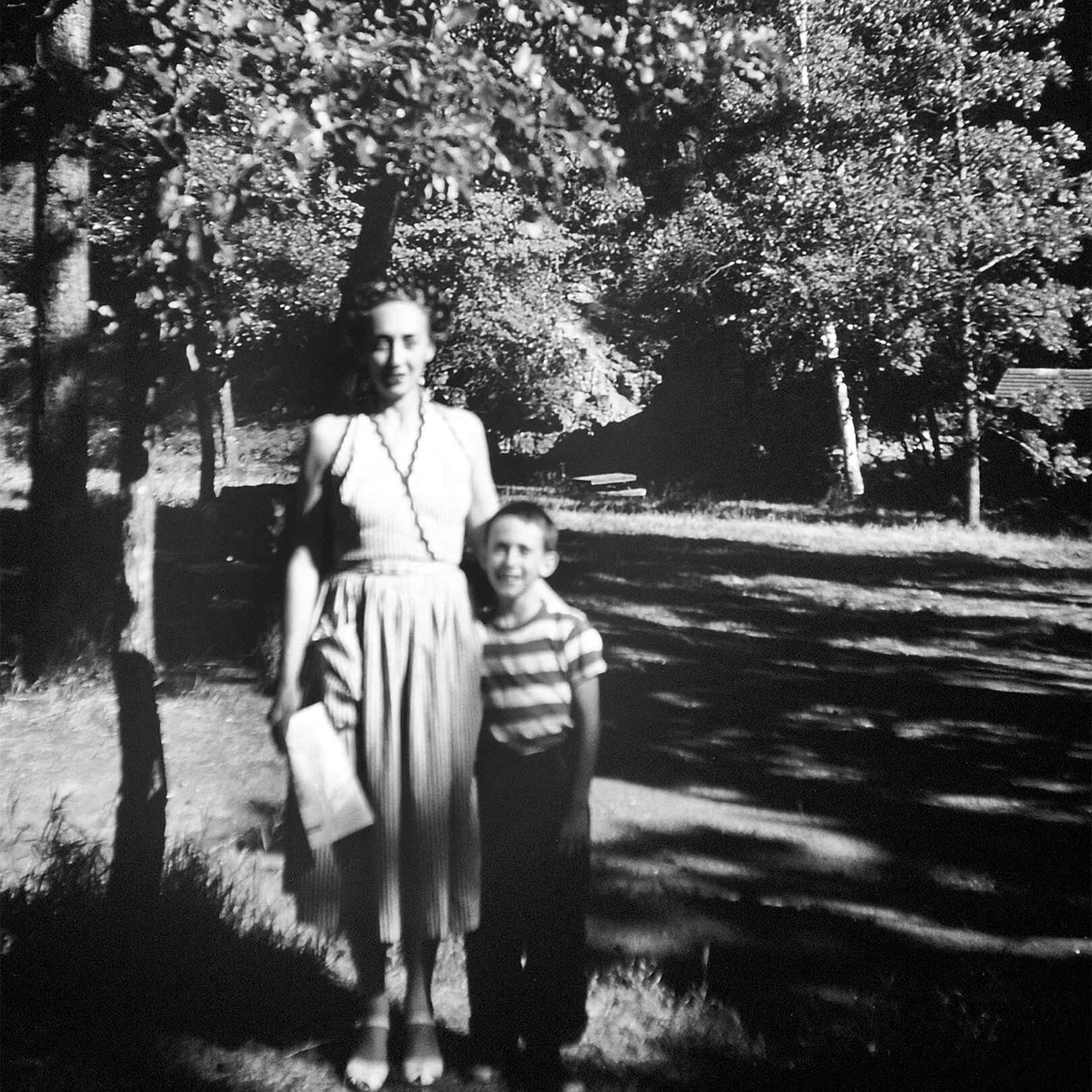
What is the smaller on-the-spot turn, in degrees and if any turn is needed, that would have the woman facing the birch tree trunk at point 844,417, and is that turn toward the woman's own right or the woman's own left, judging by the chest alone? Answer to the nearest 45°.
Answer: approximately 135° to the woman's own left

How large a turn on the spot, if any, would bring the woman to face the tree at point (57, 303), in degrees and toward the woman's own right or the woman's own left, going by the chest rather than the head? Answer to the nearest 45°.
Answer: approximately 135° to the woman's own right

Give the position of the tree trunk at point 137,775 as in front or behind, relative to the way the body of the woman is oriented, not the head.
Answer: behind

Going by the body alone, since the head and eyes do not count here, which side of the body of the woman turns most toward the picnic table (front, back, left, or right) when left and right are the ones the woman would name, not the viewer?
back

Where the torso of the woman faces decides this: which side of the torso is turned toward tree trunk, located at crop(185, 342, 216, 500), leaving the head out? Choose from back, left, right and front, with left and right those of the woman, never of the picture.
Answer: back

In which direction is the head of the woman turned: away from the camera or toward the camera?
toward the camera

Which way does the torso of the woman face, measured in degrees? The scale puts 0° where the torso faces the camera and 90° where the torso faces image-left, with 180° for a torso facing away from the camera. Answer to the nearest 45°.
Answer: approximately 0°

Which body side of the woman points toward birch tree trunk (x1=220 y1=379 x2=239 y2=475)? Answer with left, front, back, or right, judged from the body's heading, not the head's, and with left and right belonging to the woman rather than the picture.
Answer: back

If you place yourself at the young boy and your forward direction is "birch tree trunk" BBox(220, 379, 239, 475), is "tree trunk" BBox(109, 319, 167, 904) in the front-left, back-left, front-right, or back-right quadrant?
front-left
